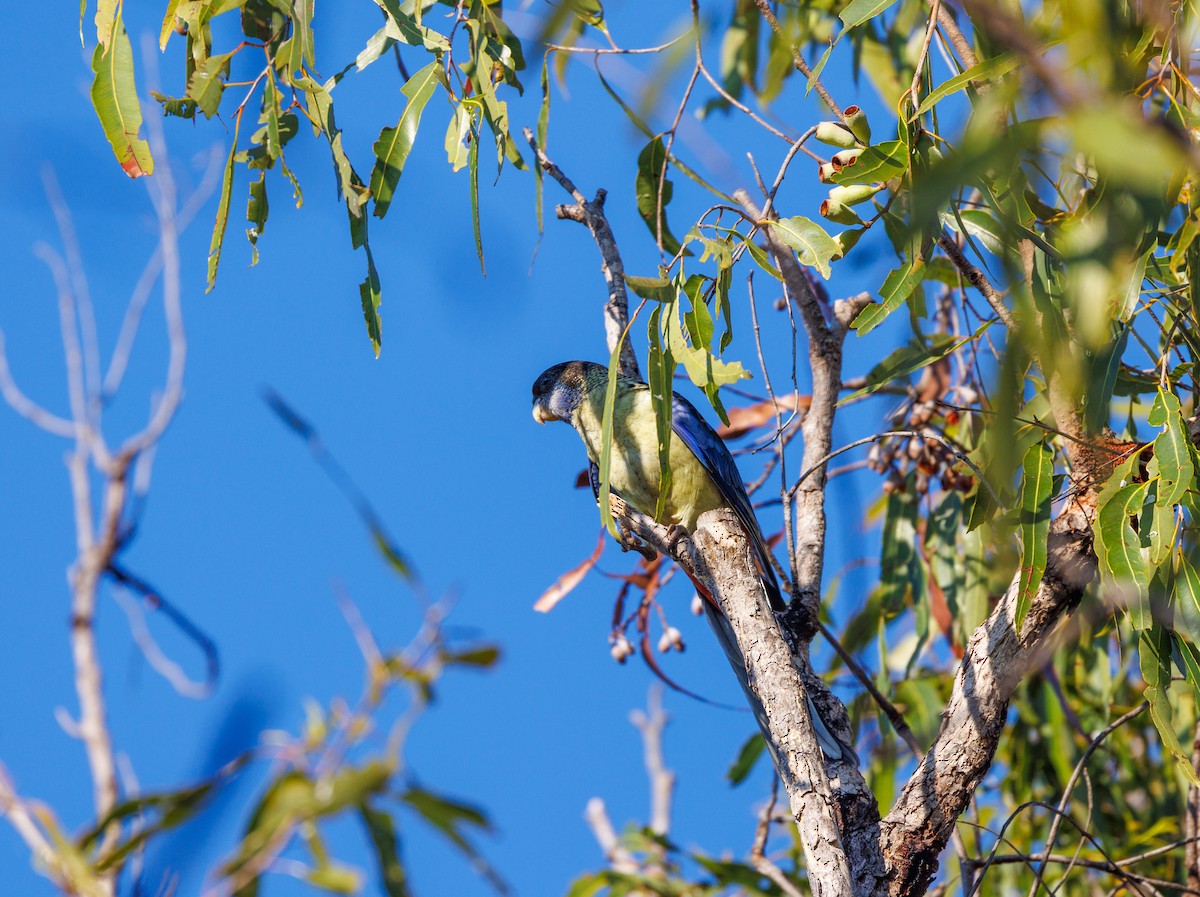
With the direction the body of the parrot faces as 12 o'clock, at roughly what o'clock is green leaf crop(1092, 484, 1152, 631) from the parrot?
The green leaf is roughly at 8 o'clock from the parrot.

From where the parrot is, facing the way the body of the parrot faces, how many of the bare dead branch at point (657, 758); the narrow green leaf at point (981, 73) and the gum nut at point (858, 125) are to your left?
2

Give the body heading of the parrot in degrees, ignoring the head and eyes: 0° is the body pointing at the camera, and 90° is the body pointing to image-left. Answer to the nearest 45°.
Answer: approximately 90°

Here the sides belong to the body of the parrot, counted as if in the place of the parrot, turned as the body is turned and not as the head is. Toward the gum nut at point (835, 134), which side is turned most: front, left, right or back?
left

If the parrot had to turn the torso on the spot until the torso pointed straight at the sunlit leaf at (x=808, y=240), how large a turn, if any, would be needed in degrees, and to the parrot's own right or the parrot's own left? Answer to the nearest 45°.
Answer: approximately 90° to the parrot's own left

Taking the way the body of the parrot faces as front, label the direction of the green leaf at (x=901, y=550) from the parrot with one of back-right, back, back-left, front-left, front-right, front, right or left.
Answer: back
